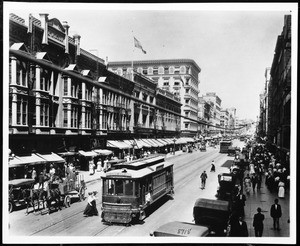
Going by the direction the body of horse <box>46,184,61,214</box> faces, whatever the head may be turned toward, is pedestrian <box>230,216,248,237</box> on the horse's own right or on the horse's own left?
on the horse's own left

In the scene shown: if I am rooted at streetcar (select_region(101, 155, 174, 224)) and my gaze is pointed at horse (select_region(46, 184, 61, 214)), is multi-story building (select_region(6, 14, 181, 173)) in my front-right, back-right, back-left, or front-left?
front-right

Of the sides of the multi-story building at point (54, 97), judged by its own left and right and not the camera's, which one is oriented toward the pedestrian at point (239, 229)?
front

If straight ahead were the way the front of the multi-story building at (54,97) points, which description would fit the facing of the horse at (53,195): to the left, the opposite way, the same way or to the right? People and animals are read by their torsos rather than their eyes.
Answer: to the right

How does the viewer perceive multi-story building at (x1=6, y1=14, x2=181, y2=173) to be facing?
facing the viewer and to the right of the viewer

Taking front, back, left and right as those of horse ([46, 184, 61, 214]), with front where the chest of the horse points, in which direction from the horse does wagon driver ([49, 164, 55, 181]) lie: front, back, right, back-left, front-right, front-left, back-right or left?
back-right

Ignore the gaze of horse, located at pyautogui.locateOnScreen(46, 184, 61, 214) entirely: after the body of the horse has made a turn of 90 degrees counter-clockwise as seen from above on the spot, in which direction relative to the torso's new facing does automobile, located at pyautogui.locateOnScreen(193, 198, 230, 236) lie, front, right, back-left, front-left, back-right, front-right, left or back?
front

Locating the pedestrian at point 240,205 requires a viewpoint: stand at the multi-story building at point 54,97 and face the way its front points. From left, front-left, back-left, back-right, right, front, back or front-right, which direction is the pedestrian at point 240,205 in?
front

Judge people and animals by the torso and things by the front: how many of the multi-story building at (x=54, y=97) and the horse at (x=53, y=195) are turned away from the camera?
0

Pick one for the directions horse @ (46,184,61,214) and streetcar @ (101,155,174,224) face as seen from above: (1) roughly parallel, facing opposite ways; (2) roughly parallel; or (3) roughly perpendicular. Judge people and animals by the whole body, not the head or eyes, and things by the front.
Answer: roughly parallel

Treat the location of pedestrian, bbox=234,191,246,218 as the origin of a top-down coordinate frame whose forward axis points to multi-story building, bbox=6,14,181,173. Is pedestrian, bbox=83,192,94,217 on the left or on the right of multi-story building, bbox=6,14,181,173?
left

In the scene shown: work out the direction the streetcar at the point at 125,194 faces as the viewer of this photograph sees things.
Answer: facing the viewer and to the left of the viewer
